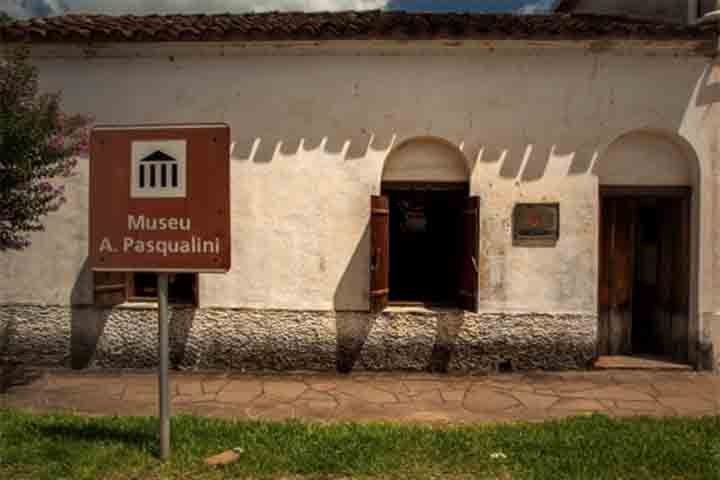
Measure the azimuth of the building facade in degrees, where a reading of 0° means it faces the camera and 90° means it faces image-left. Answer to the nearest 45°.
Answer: approximately 0°

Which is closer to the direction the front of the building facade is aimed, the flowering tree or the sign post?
the sign post
